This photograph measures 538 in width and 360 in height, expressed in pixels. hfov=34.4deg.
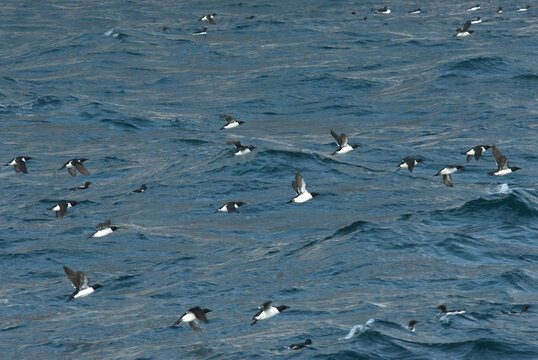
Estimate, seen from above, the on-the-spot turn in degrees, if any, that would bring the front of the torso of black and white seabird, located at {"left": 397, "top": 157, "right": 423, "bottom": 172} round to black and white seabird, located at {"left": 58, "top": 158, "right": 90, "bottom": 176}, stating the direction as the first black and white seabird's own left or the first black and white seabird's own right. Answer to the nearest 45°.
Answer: approximately 180°

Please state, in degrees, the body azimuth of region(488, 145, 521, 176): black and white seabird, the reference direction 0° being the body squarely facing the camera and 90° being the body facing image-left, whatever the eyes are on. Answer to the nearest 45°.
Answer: approximately 270°

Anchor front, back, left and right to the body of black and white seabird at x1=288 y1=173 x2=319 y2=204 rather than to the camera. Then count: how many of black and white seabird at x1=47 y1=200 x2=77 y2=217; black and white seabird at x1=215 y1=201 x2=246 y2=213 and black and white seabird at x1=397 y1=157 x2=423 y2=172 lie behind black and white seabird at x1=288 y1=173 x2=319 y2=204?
2

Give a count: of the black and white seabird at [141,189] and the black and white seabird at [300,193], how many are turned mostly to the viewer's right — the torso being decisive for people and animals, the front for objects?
2

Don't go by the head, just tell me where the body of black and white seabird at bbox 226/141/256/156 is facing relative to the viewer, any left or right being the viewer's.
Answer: facing to the right of the viewer

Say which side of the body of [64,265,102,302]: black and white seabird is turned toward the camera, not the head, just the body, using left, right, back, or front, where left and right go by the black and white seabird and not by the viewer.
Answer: right

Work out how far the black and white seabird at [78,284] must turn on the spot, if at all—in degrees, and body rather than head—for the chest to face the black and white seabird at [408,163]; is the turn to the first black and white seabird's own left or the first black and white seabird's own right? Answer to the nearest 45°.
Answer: approximately 45° to the first black and white seabird's own left

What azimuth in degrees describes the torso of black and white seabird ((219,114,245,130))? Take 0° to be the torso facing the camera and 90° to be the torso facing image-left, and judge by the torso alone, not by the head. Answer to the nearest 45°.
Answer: approximately 270°

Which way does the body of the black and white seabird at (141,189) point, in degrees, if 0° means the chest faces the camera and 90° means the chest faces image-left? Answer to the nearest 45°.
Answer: approximately 270°

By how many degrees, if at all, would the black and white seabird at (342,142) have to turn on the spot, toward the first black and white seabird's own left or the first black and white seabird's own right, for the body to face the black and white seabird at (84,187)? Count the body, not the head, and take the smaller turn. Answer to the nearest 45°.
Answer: approximately 180°

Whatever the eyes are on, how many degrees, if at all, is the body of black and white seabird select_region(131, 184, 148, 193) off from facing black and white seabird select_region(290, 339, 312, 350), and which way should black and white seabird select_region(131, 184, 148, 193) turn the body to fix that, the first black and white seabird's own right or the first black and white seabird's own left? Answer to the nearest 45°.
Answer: approximately 90° to the first black and white seabird's own right

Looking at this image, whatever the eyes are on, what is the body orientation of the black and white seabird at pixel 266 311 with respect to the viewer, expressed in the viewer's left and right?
facing to the right of the viewer

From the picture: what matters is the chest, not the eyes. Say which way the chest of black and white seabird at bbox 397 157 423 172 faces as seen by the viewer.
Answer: to the viewer's right

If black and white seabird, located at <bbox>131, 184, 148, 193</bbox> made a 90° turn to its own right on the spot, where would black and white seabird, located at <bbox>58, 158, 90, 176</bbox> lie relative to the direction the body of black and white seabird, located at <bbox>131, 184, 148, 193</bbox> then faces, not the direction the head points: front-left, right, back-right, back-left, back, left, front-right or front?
right

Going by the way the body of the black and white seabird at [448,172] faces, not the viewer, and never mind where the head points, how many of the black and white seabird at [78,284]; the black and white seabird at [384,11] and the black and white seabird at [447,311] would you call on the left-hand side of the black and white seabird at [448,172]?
1
